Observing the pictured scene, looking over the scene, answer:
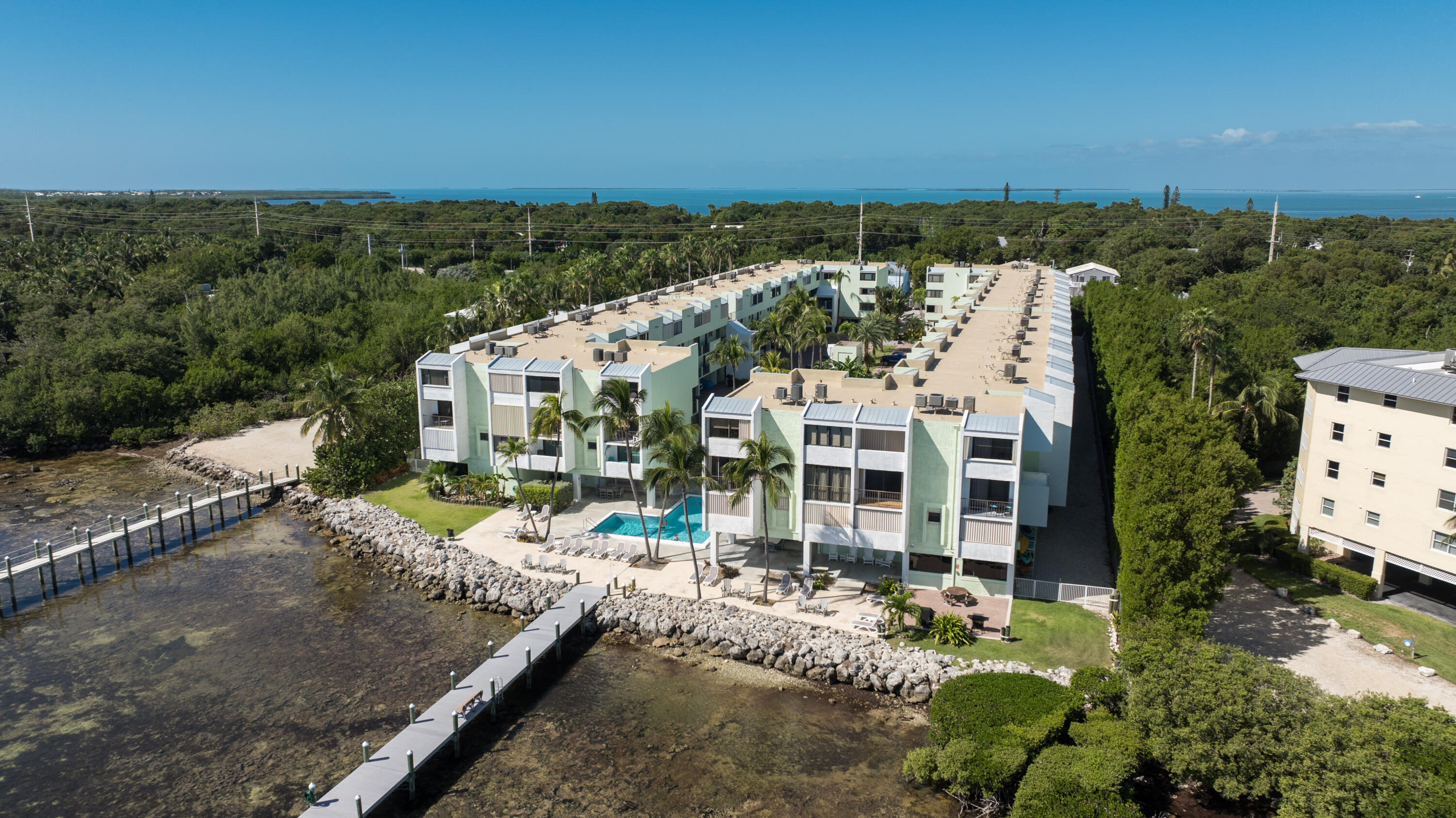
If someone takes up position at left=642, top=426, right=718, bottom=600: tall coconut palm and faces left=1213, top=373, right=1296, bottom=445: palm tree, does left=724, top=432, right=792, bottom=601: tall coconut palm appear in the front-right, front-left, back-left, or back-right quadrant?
front-right

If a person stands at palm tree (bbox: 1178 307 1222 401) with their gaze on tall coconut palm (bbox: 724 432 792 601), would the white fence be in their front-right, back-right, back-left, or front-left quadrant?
front-left

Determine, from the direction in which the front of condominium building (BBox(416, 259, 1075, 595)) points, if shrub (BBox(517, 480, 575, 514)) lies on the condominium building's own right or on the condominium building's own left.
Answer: on the condominium building's own right

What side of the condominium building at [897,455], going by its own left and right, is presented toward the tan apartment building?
left

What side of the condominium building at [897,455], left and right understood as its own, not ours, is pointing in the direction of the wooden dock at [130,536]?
right

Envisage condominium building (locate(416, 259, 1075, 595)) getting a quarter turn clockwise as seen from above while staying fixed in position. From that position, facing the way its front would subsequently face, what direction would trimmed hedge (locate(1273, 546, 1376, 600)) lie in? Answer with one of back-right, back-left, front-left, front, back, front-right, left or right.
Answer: back

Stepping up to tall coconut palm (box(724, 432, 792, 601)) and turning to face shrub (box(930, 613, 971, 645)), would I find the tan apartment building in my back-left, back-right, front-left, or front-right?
front-left

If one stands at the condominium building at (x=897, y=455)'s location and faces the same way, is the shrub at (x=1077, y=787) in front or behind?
in front

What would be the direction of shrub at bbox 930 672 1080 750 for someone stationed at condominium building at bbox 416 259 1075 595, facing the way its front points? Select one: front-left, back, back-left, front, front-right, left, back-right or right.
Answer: front

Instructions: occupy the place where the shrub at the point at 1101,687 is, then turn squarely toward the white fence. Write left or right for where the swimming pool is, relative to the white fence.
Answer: left

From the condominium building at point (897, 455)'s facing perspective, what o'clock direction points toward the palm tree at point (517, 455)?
The palm tree is roughly at 2 o'clock from the condominium building.

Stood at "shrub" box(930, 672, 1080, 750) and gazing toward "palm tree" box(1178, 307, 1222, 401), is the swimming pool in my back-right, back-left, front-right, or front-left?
front-left

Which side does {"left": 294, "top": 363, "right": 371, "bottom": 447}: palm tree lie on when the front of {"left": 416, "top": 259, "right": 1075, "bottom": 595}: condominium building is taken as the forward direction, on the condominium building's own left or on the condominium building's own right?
on the condominium building's own right

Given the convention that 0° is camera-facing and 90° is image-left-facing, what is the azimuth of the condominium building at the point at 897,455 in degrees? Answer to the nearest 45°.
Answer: approximately 0°

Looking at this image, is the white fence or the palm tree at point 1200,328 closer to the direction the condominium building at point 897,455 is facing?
the white fence

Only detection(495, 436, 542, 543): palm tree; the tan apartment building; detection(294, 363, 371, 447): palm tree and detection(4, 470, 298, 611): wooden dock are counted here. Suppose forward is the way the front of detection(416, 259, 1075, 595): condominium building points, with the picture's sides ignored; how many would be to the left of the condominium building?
1
